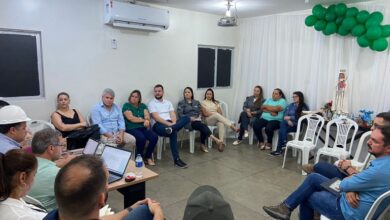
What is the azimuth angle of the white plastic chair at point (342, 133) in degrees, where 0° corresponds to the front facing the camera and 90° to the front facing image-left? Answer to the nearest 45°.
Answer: approximately 45°

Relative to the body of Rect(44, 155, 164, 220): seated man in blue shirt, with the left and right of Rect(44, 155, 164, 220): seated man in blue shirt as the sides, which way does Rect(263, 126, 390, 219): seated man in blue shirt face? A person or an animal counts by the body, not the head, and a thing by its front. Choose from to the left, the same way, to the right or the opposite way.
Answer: to the left

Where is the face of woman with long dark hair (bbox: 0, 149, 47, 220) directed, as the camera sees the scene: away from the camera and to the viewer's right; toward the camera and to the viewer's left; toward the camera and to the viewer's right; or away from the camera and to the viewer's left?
away from the camera and to the viewer's right

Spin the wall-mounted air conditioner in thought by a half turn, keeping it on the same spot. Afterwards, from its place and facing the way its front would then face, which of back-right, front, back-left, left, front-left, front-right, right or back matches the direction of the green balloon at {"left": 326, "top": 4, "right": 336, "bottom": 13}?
back-right

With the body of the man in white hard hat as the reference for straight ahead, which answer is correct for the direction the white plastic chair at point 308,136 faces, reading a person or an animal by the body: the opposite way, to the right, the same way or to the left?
the opposite way

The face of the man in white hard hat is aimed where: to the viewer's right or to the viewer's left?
to the viewer's right

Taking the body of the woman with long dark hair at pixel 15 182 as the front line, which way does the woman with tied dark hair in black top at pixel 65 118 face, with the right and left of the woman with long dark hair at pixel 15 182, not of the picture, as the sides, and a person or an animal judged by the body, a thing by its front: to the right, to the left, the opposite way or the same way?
to the right

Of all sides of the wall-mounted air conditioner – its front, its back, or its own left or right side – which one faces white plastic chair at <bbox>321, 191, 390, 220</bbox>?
front

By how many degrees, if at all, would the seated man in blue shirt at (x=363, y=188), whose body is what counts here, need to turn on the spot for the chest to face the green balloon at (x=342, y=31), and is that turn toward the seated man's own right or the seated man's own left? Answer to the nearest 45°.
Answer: approximately 90° to the seated man's own right

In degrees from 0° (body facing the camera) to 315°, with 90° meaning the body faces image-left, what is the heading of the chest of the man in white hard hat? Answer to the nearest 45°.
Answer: approximately 270°

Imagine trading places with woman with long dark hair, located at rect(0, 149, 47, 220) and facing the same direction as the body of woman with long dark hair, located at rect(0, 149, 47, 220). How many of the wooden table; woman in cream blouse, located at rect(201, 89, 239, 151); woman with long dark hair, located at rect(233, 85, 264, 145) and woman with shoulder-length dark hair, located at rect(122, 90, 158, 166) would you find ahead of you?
4

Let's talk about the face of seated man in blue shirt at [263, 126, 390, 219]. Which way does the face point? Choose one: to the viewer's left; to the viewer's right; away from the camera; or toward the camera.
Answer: to the viewer's left

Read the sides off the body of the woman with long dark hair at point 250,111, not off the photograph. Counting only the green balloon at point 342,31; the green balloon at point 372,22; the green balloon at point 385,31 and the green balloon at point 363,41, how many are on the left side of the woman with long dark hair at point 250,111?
4

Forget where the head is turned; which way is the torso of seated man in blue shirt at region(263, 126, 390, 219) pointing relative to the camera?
to the viewer's left
